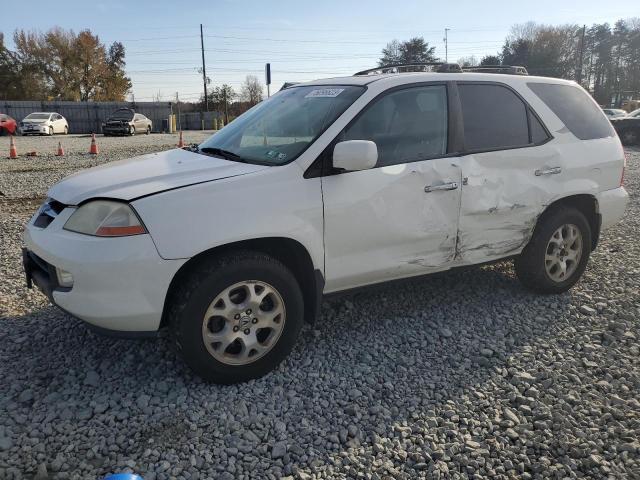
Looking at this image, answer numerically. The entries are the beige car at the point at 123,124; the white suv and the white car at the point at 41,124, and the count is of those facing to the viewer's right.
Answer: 0

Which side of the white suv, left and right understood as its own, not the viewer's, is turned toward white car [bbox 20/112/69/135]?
right

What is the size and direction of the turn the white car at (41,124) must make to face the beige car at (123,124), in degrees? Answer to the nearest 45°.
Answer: approximately 135° to its left

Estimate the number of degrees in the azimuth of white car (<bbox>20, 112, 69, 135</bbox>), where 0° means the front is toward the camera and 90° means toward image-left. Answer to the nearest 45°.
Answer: approximately 45°

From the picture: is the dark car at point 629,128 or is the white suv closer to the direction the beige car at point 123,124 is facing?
the white suv

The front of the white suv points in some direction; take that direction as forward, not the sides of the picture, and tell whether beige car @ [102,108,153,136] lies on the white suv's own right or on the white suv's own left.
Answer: on the white suv's own right

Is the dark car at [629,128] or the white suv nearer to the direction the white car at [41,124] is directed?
the white suv

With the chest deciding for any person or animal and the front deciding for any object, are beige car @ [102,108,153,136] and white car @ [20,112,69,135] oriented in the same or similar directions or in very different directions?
same or similar directions

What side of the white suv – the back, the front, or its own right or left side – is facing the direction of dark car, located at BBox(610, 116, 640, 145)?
back

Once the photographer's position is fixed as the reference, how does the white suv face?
facing the viewer and to the left of the viewer

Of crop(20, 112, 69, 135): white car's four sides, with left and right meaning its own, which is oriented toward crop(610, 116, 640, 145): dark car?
left

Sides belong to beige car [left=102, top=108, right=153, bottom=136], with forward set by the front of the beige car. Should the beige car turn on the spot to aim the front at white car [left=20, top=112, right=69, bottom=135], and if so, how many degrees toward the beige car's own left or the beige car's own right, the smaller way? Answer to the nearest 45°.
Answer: approximately 45° to the beige car's own right

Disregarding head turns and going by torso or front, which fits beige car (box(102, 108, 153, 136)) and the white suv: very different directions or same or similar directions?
same or similar directions

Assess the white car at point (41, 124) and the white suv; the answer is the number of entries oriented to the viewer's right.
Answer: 0
